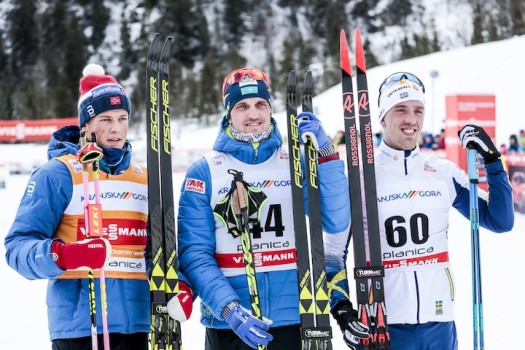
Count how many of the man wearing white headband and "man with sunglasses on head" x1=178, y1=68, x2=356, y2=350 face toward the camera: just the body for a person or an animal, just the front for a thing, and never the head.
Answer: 2

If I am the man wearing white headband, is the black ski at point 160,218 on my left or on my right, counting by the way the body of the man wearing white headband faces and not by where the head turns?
on my right

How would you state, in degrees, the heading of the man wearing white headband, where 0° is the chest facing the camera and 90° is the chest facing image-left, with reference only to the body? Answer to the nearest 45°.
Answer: approximately 0°

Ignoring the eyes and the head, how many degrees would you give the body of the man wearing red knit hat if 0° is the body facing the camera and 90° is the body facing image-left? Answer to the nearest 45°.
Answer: approximately 315°

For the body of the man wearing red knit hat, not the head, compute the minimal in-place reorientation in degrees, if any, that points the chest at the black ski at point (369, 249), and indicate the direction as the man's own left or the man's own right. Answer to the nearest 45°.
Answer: approximately 45° to the man's own left
